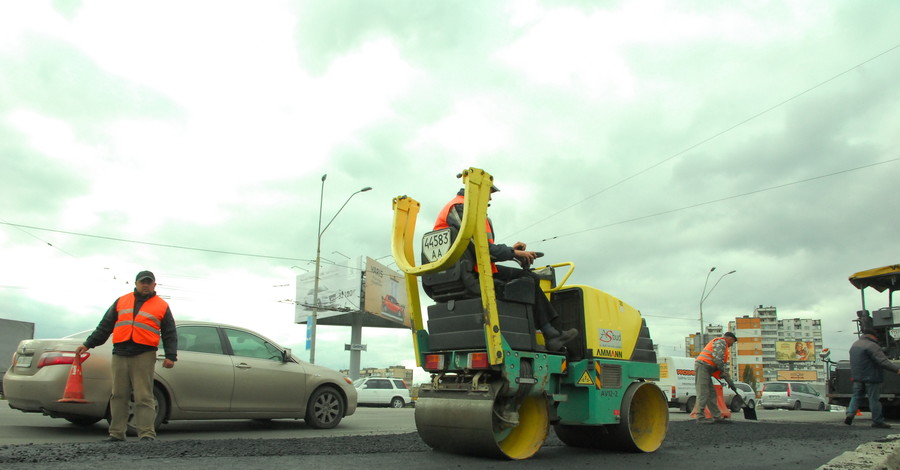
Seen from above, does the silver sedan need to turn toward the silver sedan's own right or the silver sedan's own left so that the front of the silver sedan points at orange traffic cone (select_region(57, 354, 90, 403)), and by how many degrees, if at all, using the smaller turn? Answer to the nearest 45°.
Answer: approximately 180°

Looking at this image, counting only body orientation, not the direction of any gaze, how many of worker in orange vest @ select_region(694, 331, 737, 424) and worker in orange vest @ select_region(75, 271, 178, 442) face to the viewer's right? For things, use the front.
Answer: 1

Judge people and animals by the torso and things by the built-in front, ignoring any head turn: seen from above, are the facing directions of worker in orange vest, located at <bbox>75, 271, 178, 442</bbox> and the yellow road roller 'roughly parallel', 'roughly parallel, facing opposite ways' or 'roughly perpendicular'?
roughly perpendicular

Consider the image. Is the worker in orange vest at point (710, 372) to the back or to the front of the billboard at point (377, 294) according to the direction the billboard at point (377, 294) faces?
to the front

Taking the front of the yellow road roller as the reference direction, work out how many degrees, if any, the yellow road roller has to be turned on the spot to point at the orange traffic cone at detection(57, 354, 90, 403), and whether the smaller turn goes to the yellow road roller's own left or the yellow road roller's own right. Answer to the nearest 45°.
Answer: approximately 135° to the yellow road roller's own left

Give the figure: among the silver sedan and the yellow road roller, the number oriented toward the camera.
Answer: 0

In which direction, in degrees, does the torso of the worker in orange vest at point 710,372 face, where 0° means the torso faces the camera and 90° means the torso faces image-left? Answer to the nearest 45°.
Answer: approximately 270°

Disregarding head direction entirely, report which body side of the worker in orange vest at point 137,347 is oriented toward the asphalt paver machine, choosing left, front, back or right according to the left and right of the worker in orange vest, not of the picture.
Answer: left

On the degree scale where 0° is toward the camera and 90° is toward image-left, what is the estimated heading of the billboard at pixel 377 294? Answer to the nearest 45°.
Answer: approximately 315°

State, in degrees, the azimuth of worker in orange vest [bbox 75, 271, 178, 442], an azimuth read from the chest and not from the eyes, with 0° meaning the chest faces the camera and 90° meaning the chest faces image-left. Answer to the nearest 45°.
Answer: approximately 0°

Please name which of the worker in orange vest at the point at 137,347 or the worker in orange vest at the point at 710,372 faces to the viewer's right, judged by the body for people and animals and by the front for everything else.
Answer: the worker in orange vest at the point at 710,372

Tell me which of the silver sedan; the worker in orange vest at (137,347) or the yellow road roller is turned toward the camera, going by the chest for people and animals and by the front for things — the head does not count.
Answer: the worker in orange vest

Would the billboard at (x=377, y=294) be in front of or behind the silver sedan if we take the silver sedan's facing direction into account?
in front
